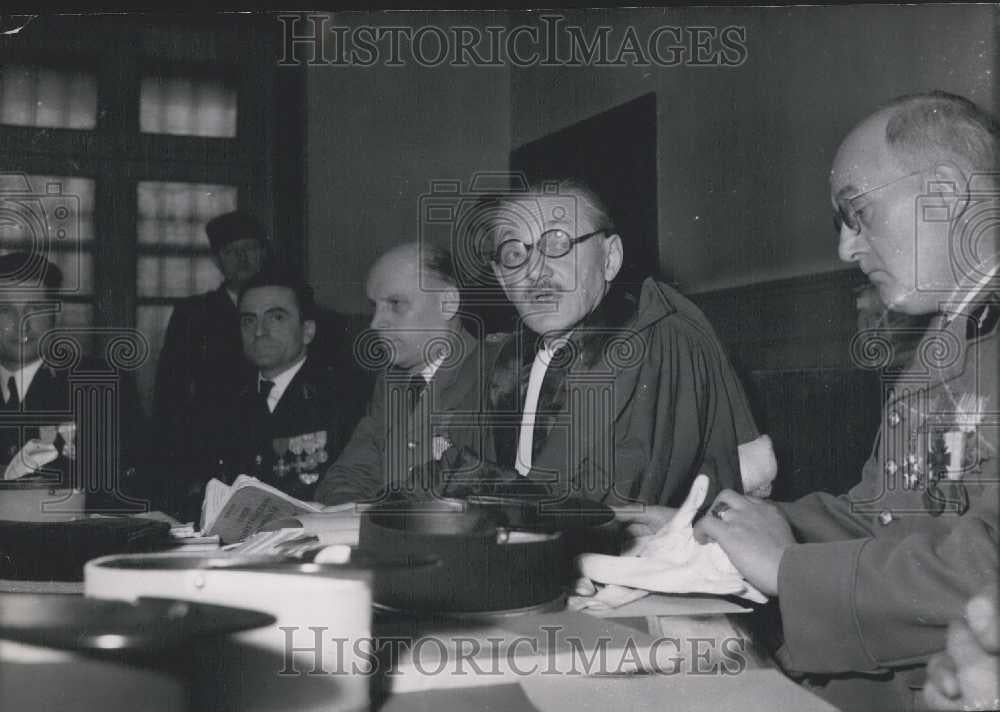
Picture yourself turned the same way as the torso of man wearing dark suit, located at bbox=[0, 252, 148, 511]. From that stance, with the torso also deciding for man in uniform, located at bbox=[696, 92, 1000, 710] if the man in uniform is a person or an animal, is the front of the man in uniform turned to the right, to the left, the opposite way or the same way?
to the right

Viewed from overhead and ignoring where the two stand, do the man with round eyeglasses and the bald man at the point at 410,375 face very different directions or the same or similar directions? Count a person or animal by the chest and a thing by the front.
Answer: same or similar directions

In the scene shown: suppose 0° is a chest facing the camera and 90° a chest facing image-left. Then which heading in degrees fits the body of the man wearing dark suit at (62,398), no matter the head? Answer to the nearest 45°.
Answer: approximately 45°

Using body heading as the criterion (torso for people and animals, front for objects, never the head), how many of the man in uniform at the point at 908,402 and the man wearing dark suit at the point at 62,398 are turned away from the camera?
0

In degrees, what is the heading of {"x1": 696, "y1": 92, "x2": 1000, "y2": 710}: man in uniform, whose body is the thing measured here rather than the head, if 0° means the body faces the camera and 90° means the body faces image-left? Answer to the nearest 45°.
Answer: approximately 90°

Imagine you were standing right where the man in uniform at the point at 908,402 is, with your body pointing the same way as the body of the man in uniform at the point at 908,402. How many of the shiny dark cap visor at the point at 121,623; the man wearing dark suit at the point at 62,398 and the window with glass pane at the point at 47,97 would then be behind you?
0

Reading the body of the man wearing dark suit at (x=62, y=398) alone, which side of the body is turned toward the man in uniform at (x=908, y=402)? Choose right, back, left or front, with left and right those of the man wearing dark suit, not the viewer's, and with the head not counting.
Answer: left

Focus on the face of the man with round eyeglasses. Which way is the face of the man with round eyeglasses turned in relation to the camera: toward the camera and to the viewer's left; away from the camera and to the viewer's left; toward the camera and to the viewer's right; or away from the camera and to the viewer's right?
toward the camera and to the viewer's left

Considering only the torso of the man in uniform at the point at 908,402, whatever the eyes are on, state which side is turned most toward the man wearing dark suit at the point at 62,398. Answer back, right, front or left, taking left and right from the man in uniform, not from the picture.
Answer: front
